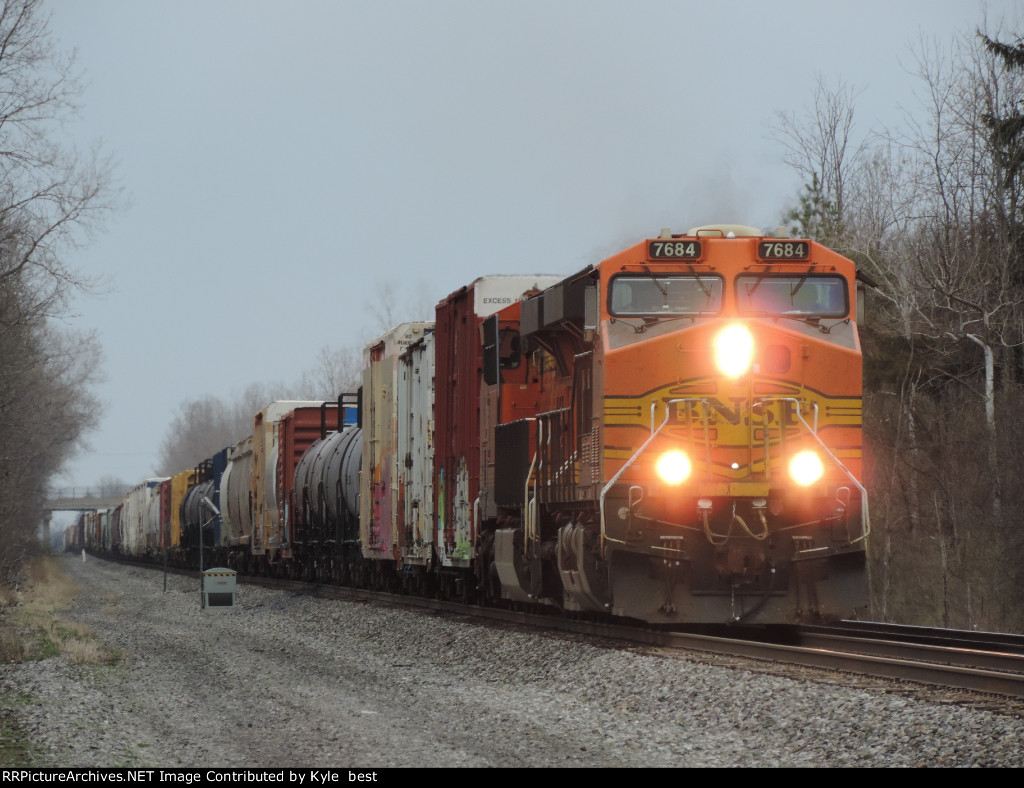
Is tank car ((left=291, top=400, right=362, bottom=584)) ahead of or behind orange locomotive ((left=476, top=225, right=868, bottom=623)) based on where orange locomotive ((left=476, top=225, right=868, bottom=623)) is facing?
behind

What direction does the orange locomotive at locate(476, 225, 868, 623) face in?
toward the camera
